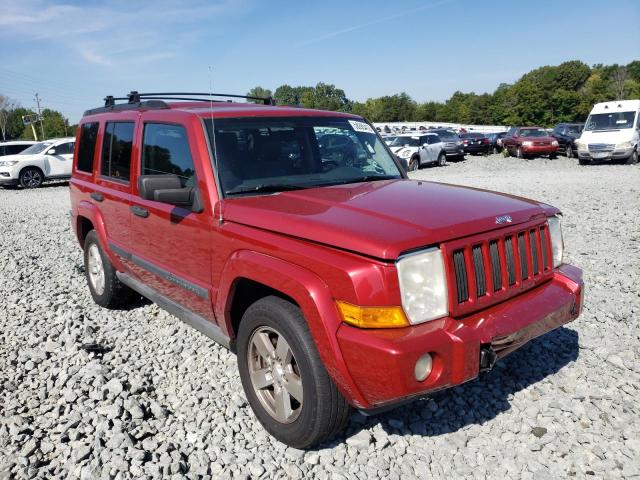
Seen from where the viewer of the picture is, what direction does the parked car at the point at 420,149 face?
facing the viewer and to the left of the viewer

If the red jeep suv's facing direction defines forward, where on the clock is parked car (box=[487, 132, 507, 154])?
The parked car is roughly at 8 o'clock from the red jeep suv.

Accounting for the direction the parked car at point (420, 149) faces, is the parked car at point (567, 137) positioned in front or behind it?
behind

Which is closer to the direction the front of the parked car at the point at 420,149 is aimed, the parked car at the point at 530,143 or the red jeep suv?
the red jeep suv

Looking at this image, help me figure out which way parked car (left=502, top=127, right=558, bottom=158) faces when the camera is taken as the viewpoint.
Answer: facing the viewer and to the right of the viewer

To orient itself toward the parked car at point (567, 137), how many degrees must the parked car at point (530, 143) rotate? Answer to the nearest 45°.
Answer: approximately 90° to its left

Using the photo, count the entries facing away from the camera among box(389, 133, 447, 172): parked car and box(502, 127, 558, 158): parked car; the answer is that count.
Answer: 0

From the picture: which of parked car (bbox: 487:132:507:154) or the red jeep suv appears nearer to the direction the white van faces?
the red jeep suv

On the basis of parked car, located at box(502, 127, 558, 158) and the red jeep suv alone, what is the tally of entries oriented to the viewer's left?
0

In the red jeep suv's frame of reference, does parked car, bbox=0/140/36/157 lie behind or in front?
behind
